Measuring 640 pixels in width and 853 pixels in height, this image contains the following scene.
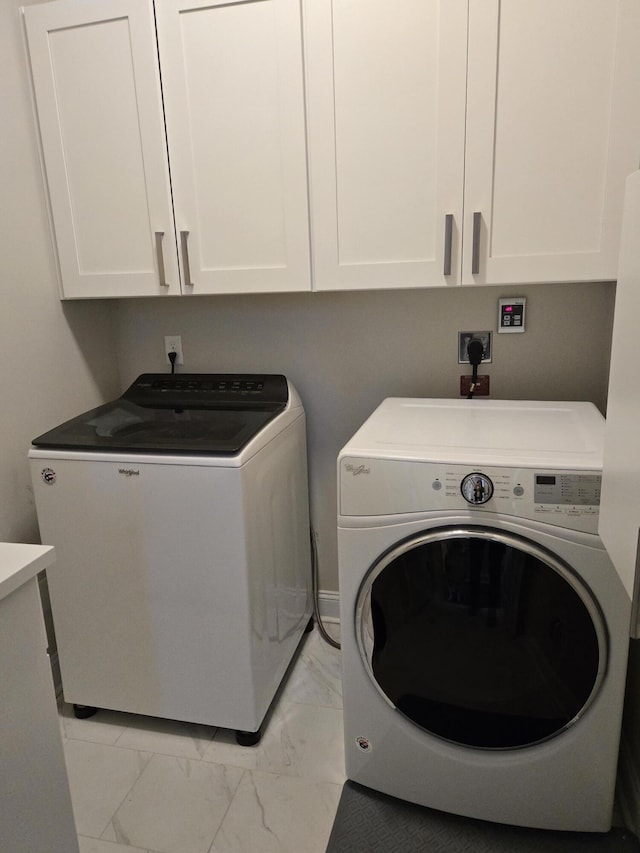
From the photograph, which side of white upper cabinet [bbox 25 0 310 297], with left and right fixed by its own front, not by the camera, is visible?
front

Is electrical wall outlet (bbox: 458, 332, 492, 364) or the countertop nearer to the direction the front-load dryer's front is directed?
the countertop

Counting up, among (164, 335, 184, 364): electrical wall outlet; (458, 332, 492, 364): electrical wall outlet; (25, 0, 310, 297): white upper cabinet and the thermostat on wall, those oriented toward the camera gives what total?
4

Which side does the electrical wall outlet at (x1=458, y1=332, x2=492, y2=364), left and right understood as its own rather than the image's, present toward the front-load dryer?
front

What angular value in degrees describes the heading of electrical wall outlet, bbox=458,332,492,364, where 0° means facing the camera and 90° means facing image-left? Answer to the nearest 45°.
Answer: approximately 0°

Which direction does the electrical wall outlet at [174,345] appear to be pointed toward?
toward the camera

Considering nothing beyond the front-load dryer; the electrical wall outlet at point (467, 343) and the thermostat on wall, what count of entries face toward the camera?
3

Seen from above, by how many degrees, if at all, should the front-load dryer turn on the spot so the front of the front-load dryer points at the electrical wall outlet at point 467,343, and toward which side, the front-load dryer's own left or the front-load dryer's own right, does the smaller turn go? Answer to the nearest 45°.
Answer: approximately 180°

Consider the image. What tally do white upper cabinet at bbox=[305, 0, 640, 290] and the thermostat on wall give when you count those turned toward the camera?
2

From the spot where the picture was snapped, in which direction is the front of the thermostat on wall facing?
facing the viewer

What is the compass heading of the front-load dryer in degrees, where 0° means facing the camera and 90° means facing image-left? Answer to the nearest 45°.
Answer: approximately 0°
